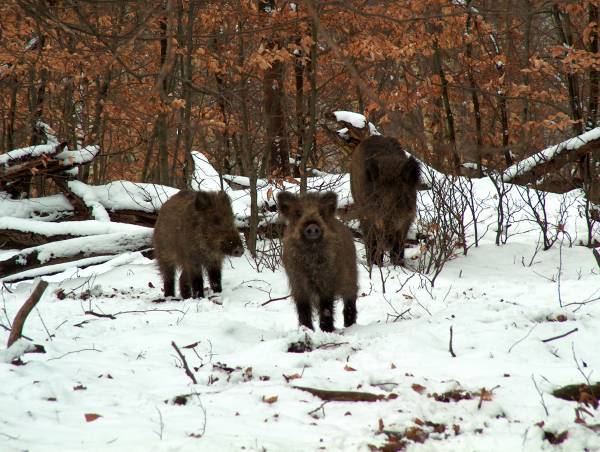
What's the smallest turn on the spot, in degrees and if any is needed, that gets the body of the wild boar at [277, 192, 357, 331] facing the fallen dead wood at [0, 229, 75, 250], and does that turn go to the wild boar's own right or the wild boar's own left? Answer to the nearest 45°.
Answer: approximately 135° to the wild boar's own right

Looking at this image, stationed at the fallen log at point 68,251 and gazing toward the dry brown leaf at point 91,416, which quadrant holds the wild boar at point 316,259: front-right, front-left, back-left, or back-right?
front-left

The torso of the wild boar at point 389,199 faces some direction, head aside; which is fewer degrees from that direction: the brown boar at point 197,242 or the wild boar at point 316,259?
the wild boar

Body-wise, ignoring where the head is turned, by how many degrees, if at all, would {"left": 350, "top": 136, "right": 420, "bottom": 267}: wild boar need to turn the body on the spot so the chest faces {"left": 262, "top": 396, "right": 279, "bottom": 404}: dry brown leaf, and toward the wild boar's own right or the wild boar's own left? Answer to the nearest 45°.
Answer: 0° — it already faces it

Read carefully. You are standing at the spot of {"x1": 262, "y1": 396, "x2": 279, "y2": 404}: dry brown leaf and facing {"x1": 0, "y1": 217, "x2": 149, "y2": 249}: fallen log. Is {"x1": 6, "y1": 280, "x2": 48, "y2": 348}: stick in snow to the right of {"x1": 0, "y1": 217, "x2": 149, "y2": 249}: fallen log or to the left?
left

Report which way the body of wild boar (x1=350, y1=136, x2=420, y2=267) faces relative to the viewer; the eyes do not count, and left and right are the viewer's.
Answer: facing the viewer

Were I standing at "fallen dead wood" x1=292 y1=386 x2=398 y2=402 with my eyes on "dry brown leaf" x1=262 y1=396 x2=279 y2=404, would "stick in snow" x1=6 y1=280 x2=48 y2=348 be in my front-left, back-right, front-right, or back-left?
front-right

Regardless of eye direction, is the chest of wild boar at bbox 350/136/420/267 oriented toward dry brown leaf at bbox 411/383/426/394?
yes

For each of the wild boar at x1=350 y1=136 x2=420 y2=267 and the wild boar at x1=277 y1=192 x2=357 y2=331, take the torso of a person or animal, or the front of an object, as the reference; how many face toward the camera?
2

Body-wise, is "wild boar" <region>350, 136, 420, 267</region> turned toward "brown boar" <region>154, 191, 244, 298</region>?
no

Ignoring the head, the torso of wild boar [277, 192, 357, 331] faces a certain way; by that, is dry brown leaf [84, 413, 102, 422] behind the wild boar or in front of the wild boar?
in front

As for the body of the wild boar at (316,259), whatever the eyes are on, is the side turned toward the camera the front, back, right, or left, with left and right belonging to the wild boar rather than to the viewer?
front

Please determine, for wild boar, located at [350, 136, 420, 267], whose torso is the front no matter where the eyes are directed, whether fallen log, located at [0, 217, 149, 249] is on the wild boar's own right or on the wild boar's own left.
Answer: on the wild boar's own right

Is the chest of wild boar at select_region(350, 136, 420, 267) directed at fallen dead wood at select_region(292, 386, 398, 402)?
yes

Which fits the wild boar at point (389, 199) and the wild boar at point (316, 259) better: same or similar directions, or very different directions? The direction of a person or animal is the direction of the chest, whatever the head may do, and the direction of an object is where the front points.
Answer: same or similar directions

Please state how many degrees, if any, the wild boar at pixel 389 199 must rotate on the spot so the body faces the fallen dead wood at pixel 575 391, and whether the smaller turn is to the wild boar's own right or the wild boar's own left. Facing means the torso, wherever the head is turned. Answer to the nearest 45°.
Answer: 0° — it already faces it

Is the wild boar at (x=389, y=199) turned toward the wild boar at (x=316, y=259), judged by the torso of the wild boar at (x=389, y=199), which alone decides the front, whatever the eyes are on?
yes

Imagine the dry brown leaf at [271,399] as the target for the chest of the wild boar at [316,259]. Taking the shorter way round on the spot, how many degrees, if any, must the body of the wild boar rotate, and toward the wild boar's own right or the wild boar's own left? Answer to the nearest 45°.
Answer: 0° — it already faces it
